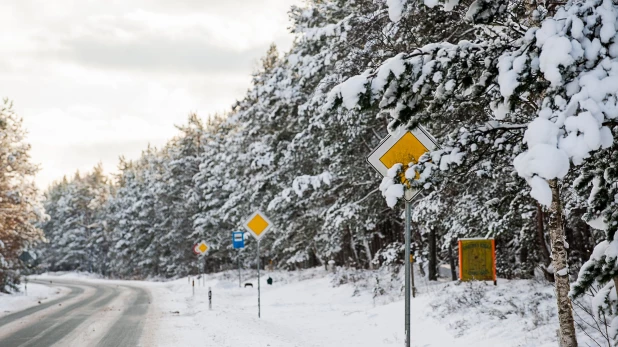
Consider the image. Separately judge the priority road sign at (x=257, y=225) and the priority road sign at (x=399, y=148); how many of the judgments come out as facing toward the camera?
2

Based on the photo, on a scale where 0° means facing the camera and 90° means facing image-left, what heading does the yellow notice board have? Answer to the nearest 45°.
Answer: approximately 0°

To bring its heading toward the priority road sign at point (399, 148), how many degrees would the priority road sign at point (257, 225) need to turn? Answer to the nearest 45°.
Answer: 0° — it already faces it

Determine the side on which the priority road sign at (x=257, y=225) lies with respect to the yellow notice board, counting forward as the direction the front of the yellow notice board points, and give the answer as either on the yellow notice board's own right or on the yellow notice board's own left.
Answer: on the yellow notice board's own right

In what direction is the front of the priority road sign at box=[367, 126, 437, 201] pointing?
toward the camera

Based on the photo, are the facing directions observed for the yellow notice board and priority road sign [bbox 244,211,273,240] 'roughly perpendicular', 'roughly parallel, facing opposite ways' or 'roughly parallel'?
roughly parallel

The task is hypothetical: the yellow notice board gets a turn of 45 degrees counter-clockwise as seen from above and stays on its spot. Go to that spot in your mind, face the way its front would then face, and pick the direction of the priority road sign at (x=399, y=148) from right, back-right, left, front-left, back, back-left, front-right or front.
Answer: front-right

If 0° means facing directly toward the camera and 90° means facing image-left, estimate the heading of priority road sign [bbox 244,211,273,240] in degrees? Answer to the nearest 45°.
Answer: approximately 0°
